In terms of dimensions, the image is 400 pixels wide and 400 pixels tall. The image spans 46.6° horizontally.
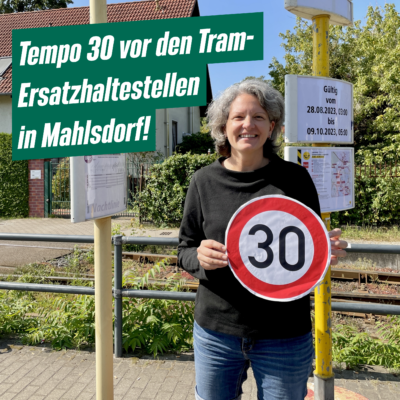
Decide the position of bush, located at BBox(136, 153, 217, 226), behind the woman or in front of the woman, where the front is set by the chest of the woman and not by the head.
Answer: behind

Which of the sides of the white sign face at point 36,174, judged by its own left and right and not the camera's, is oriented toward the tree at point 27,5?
back

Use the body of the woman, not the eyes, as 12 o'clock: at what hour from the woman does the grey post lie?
The grey post is roughly at 5 o'clock from the woman.

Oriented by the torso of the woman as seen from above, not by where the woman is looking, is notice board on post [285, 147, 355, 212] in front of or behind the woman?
behind

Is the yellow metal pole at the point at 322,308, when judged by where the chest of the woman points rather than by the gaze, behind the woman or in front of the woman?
behind

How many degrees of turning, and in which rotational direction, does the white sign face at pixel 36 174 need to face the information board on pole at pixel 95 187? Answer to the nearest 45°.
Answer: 0° — it already faces it

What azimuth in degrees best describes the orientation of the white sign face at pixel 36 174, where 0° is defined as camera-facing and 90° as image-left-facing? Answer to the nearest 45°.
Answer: approximately 0°

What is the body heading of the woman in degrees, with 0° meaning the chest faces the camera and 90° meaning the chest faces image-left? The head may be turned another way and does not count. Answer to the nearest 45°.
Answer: approximately 0°

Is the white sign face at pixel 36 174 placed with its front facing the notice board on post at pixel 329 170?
yes

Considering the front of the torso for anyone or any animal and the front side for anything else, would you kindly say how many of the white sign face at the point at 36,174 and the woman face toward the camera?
2

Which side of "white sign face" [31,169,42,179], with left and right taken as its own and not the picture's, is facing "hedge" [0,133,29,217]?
right

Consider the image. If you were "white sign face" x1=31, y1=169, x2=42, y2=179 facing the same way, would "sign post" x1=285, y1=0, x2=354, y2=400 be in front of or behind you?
in front

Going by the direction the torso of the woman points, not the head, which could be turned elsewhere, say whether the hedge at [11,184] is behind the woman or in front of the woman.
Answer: behind

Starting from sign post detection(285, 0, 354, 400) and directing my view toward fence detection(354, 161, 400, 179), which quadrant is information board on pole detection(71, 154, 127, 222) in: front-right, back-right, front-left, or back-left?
back-left
